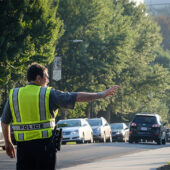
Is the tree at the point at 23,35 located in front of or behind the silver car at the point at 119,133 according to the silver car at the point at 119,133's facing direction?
in front

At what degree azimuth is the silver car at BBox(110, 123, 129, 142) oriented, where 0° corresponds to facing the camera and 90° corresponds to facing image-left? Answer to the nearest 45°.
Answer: approximately 45°

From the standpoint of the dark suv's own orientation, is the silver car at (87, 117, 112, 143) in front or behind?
in front

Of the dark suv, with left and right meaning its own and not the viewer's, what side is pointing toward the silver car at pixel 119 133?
front
